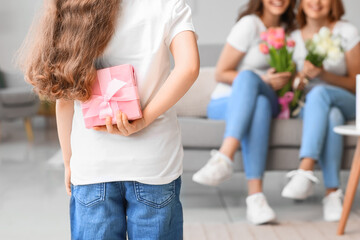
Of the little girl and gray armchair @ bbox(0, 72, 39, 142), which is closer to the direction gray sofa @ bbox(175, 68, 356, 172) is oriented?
the little girl

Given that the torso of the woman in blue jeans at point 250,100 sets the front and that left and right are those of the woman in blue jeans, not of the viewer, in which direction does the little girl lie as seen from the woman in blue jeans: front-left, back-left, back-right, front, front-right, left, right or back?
front-right

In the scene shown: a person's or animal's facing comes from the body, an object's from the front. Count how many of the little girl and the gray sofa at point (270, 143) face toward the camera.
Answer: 1

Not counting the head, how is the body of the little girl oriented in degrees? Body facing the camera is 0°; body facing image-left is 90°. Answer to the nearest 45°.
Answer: approximately 180°

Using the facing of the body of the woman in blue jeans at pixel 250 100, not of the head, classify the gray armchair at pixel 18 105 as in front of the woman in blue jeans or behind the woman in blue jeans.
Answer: behind

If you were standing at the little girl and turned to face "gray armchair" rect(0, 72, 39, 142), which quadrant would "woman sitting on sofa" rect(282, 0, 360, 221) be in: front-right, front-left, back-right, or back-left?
front-right

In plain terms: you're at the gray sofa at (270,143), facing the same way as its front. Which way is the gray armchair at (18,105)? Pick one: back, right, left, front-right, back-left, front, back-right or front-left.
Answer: back-right

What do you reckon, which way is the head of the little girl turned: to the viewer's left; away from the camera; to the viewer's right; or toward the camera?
away from the camera

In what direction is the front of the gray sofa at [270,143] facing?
toward the camera

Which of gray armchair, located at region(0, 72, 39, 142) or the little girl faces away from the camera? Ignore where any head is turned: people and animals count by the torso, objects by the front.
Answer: the little girl

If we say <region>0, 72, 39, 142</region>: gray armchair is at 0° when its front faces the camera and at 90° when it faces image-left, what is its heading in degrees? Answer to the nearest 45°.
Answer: approximately 315°

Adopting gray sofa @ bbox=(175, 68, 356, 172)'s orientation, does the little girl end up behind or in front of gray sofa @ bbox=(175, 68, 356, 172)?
in front

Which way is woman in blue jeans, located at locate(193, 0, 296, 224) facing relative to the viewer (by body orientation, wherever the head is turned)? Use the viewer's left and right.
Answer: facing the viewer and to the right of the viewer

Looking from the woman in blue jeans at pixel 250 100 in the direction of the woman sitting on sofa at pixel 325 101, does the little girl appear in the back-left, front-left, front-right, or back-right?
back-right

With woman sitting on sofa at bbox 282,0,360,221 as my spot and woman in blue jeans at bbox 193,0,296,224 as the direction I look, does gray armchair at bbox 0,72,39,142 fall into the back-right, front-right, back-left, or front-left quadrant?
front-right
